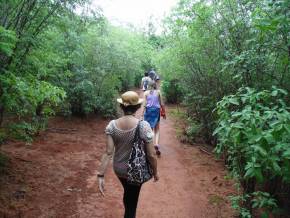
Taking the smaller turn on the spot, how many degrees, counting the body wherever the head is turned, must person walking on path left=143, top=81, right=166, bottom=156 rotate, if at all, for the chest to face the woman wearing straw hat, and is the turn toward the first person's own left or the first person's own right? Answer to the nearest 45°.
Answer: approximately 180°

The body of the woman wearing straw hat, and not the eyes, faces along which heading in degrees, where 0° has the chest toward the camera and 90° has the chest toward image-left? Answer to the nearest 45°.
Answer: approximately 180°

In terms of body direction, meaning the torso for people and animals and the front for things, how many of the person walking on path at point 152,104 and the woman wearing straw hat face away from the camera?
2

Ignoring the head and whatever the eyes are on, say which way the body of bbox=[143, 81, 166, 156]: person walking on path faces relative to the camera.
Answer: away from the camera

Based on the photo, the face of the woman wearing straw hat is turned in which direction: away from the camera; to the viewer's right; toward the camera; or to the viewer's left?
away from the camera

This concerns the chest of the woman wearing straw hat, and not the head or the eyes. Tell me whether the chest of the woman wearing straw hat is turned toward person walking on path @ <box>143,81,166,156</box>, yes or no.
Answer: yes
